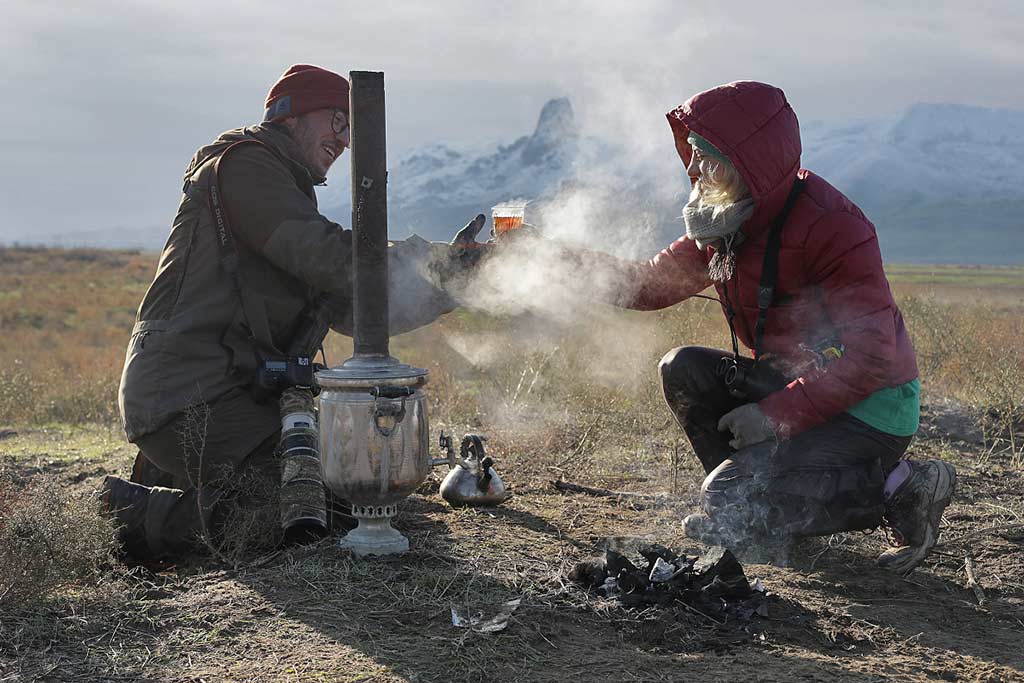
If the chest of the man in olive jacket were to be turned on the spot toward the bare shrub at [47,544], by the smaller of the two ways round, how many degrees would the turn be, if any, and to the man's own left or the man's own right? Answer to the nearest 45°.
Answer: approximately 135° to the man's own right

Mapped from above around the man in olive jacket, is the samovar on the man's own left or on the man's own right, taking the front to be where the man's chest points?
on the man's own right

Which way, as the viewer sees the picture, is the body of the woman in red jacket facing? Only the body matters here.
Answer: to the viewer's left

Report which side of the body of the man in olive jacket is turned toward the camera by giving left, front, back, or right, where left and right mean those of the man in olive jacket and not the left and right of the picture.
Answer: right

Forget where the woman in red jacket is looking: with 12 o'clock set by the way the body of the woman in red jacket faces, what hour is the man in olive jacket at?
The man in olive jacket is roughly at 12 o'clock from the woman in red jacket.

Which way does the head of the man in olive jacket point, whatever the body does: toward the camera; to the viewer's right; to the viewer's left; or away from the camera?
to the viewer's right

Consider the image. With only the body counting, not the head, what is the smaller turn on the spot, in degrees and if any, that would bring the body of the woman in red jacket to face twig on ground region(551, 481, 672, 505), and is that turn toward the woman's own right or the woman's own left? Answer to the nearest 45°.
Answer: approximately 45° to the woman's own right

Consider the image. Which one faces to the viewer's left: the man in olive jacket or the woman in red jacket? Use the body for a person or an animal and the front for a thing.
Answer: the woman in red jacket

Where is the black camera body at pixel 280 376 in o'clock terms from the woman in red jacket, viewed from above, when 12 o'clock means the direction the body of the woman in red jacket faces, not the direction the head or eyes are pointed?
The black camera body is roughly at 12 o'clock from the woman in red jacket.

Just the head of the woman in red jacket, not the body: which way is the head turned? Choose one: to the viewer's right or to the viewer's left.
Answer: to the viewer's left
